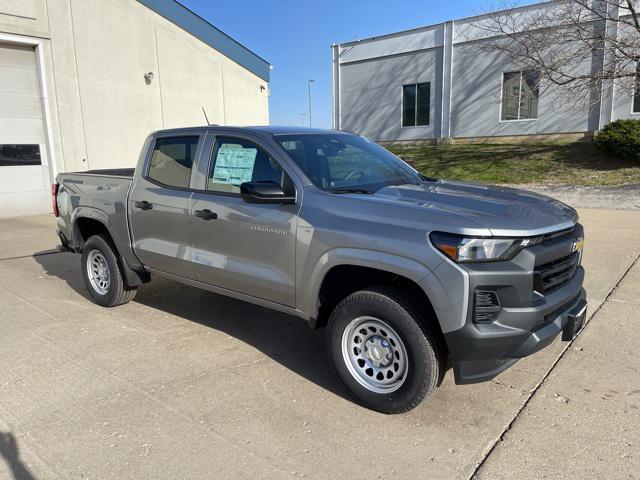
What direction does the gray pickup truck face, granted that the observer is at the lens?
facing the viewer and to the right of the viewer

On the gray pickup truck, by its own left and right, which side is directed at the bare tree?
left
